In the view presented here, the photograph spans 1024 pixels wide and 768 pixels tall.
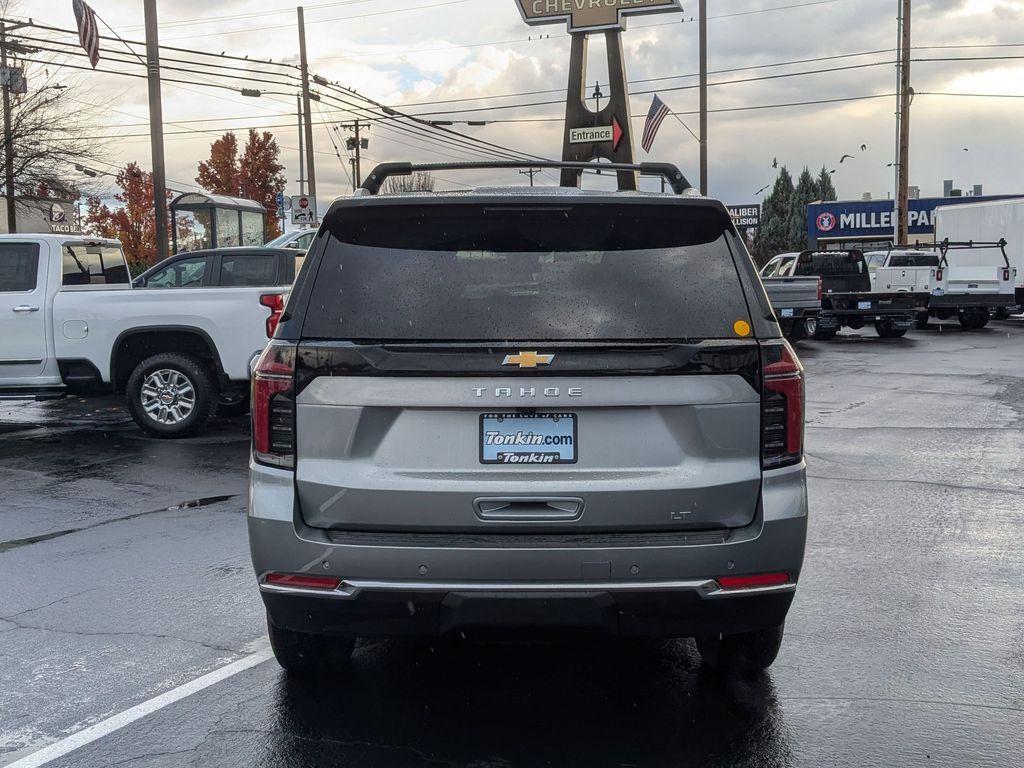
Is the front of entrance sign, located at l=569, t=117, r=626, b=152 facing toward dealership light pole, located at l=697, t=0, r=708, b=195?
no

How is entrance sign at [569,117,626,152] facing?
toward the camera

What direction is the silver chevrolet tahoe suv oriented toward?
away from the camera

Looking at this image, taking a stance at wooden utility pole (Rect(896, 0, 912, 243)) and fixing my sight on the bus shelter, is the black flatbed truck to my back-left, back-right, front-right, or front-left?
front-left

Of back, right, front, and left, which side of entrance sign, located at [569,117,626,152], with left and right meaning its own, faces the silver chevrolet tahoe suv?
front

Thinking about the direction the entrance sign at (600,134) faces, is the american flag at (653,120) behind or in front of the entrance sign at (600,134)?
behind

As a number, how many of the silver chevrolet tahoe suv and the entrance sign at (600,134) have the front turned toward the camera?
1

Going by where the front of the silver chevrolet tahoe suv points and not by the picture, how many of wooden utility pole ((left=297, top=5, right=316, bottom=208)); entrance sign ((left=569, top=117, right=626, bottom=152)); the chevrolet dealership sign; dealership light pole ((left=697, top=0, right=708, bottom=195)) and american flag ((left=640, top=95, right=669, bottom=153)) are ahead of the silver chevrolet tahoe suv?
5

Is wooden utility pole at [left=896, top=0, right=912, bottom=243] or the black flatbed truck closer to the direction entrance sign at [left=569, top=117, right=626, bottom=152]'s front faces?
the black flatbed truck

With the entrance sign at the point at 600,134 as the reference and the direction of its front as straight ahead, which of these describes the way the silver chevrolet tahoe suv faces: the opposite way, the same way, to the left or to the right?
the opposite way

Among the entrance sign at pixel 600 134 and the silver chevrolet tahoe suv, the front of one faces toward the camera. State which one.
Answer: the entrance sign

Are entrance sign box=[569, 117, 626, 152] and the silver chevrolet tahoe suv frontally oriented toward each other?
yes

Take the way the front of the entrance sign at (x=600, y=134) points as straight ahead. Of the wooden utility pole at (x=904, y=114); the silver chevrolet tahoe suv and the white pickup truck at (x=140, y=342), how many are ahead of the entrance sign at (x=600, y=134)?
2

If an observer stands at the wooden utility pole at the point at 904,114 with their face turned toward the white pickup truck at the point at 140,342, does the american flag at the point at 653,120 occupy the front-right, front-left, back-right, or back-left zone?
front-right

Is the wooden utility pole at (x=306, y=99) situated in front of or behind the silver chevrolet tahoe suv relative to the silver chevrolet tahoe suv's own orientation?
in front

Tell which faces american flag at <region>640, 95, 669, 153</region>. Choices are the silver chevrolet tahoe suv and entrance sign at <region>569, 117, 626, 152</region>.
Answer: the silver chevrolet tahoe suv

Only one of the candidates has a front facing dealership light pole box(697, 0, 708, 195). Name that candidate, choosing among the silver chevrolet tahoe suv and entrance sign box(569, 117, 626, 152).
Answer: the silver chevrolet tahoe suv

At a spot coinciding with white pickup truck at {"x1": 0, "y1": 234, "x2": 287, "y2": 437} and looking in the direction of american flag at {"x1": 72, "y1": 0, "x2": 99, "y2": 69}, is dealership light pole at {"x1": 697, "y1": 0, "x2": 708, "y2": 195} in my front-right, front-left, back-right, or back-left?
front-right
